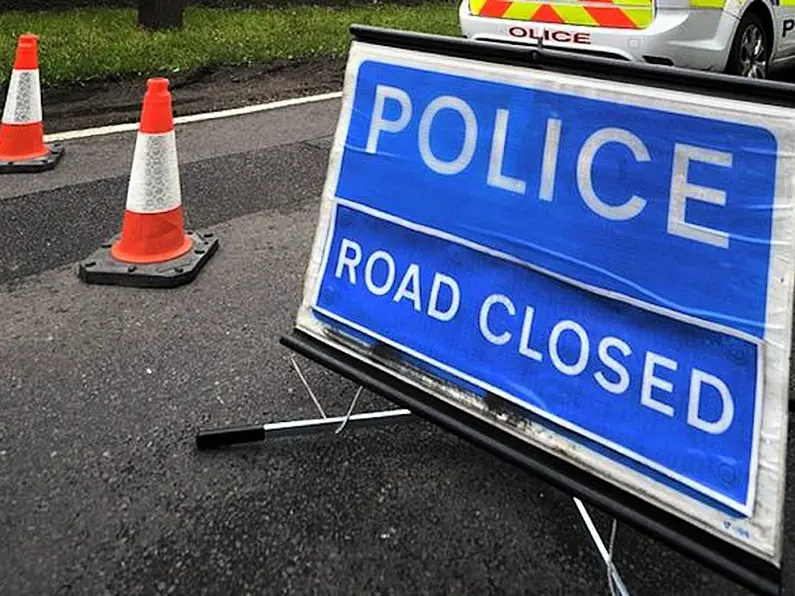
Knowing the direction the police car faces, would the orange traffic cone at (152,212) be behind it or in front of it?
behind

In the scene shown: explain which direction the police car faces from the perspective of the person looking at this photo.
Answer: facing away from the viewer and to the right of the viewer

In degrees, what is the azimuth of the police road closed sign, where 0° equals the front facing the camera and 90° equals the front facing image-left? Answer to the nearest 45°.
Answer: approximately 45°

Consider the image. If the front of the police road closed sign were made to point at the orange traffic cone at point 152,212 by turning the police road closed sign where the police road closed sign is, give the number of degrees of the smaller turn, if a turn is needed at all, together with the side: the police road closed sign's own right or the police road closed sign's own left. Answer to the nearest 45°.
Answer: approximately 90° to the police road closed sign's own right

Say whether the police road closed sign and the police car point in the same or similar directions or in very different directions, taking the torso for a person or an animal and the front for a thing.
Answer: very different directions

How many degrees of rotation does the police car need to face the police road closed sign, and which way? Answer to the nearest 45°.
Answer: approximately 135° to its right

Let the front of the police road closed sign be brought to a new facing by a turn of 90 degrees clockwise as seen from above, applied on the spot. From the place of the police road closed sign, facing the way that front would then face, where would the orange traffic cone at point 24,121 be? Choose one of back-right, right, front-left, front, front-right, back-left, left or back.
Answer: front

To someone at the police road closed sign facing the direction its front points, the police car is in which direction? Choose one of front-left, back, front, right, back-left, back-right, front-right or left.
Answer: back-right
